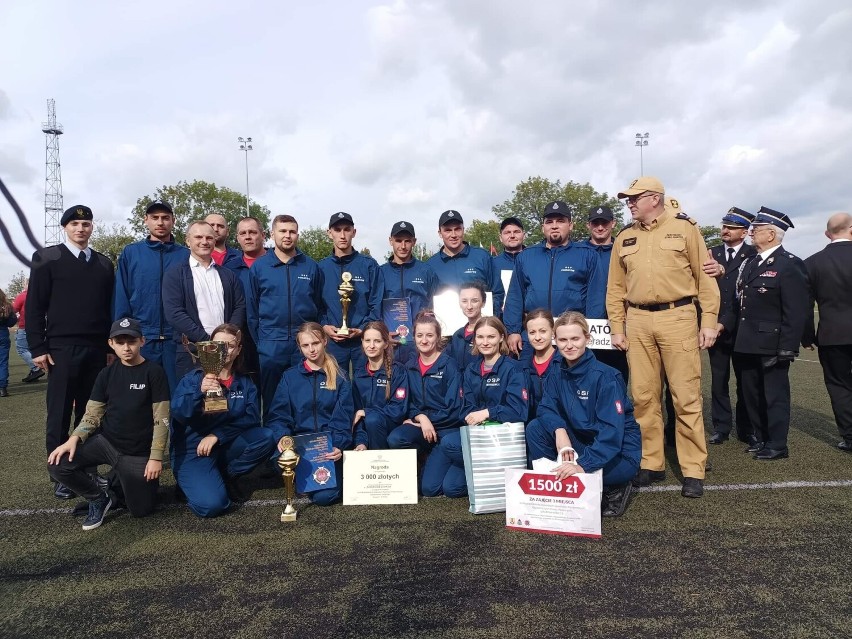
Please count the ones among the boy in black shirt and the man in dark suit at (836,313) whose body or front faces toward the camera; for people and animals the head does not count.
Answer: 1

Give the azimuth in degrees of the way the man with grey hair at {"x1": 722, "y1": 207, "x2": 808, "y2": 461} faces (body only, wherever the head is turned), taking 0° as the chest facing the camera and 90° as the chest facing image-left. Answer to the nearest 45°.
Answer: approximately 45°

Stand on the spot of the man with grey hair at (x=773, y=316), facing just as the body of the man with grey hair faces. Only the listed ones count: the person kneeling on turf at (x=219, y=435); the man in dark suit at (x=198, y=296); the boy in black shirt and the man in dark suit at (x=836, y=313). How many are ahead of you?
3
